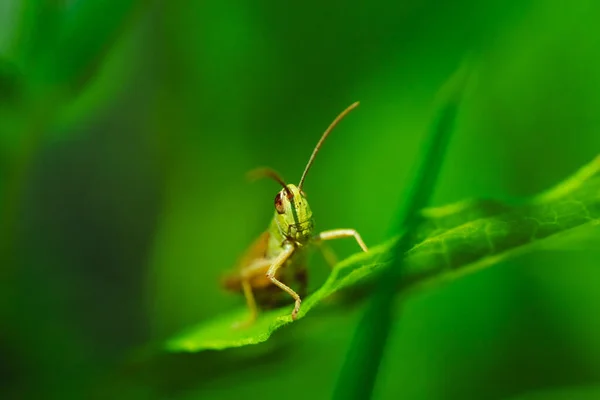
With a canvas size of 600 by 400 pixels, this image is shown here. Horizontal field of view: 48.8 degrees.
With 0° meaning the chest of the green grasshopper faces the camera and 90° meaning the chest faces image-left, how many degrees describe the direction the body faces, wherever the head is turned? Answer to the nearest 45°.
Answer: approximately 315°

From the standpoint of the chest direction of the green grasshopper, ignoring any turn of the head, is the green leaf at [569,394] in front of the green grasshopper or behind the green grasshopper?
in front

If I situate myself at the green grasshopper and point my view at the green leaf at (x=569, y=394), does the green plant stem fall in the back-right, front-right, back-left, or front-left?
front-right
